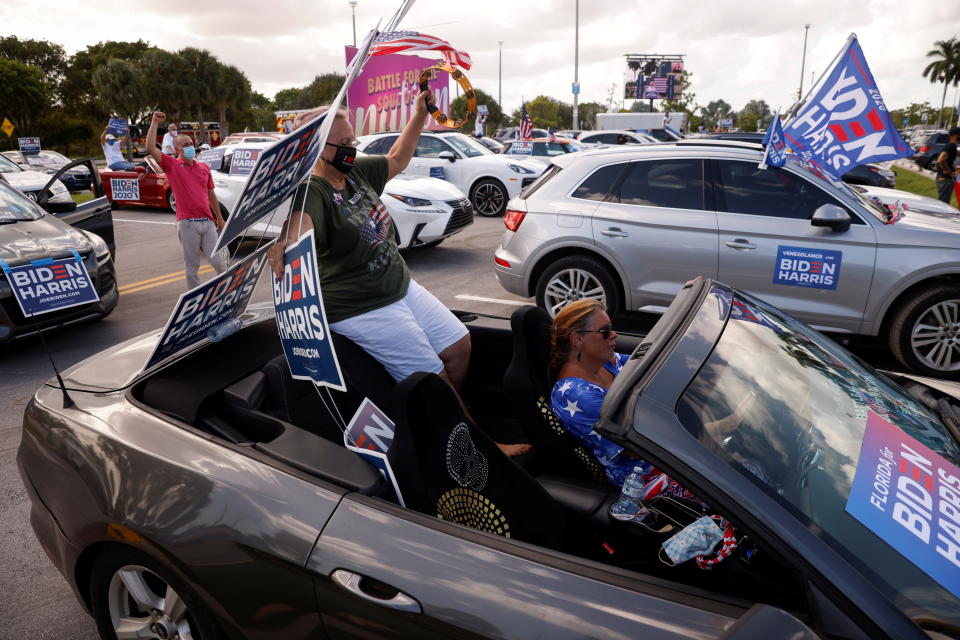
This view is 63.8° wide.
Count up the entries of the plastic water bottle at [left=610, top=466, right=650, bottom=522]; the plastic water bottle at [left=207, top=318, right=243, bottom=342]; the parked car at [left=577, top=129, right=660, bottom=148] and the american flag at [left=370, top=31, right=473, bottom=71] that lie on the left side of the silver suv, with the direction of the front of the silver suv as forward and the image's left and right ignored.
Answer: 1

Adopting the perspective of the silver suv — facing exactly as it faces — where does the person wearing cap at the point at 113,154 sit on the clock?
The person wearing cap is roughly at 7 o'clock from the silver suv.

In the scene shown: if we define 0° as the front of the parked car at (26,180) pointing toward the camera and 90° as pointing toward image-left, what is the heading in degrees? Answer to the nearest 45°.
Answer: approximately 315°

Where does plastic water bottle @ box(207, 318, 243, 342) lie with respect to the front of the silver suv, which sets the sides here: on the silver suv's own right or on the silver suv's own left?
on the silver suv's own right

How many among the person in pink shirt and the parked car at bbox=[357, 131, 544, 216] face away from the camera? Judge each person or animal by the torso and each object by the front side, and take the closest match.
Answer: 0

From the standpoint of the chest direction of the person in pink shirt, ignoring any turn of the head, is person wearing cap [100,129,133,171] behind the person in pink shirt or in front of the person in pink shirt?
behind

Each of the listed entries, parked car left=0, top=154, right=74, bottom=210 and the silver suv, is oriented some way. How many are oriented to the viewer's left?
0

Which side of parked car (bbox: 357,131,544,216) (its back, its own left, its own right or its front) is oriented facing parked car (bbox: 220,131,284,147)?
back

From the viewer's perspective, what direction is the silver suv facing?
to the viewer's right

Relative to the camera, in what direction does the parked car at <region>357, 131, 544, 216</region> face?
facing the viewer and to the right of the viewer

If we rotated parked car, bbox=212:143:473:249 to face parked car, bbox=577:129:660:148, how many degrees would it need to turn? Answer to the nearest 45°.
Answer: approximately 90° to its left

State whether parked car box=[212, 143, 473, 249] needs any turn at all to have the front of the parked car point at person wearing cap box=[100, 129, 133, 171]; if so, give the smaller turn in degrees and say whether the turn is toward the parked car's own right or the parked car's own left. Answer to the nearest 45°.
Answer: approximately 180°
